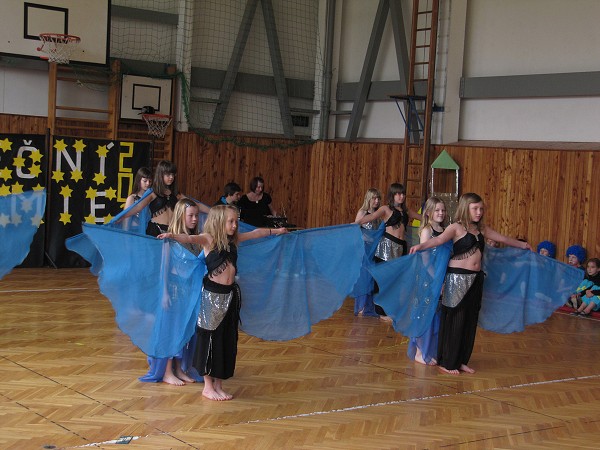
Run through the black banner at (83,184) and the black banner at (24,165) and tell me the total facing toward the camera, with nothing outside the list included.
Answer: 2

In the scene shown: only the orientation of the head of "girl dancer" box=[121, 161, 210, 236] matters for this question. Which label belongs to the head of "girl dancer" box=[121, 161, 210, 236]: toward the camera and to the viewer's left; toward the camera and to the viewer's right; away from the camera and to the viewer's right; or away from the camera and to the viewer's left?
toward the camera and to the viewer's right

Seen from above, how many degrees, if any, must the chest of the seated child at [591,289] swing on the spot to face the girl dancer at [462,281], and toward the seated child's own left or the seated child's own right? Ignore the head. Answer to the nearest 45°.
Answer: approximately 45° to the seated child's own left
